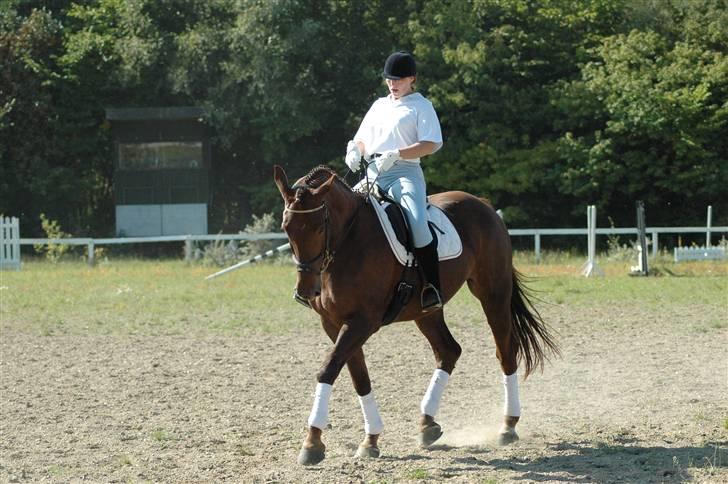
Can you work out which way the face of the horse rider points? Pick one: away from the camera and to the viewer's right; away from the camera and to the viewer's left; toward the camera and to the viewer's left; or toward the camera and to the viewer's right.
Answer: toward the camera and to the viewer's left

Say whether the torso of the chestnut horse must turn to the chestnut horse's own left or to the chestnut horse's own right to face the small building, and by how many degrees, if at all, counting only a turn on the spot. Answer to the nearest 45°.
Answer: approximately 135° to the chestnut horse's own right

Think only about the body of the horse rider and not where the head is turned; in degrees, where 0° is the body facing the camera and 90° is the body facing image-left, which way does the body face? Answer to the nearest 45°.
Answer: approximately 45°

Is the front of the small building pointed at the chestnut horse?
yes

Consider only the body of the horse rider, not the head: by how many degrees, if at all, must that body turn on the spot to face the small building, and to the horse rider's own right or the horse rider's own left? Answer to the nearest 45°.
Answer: approximately 135° to the horse rider's own right

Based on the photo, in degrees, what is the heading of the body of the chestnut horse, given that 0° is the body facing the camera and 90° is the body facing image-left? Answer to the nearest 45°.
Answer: approximately 45°

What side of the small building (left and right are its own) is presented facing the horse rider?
front

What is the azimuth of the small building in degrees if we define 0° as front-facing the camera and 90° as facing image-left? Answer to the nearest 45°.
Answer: approximately 0°
